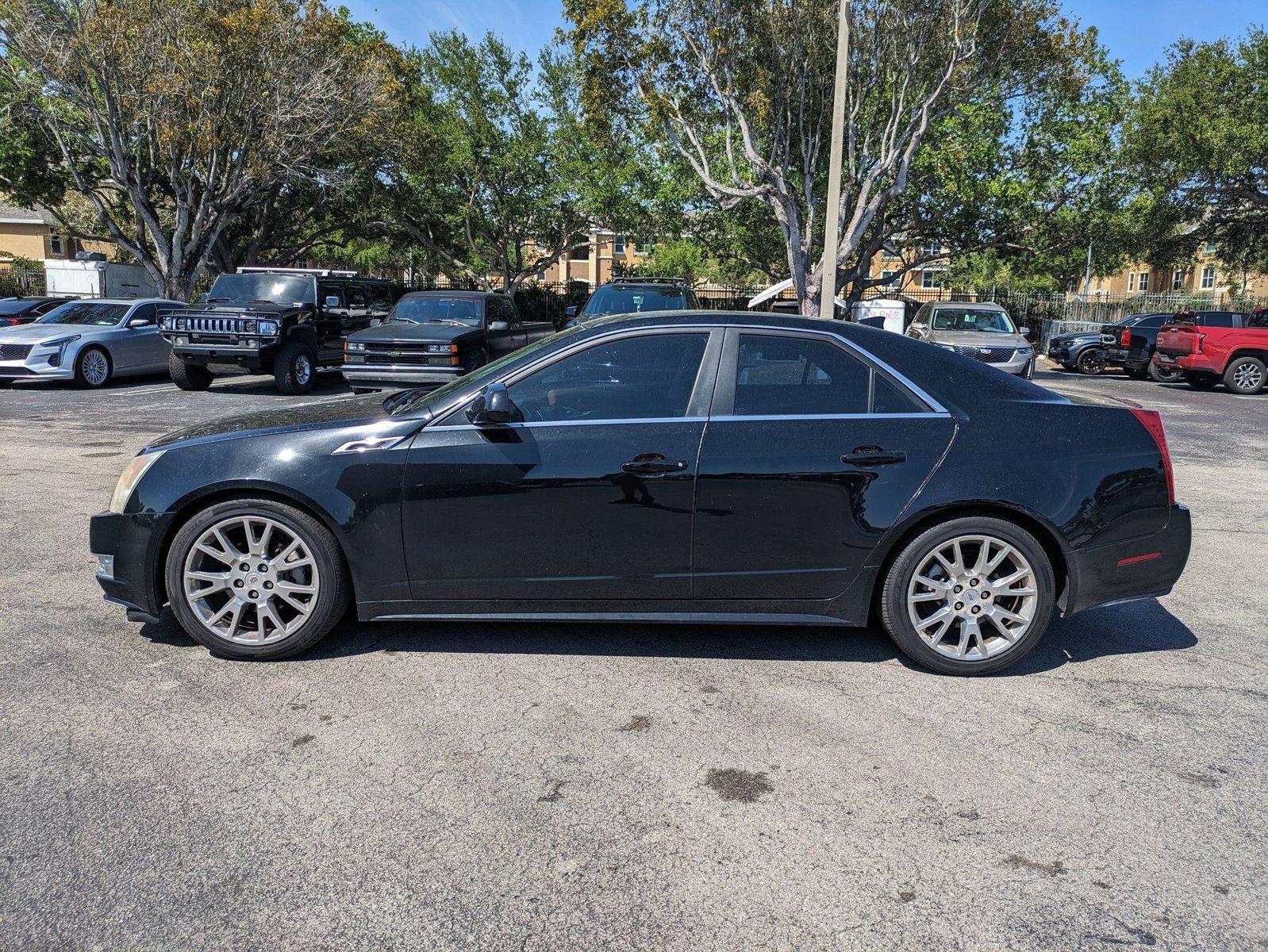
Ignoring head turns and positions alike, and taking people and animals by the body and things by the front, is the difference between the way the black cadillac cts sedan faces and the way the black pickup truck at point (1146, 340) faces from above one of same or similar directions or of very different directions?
very different directions

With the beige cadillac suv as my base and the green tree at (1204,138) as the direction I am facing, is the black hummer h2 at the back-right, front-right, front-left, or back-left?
back-left

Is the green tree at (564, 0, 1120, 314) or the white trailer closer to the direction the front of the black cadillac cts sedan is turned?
the white trailer

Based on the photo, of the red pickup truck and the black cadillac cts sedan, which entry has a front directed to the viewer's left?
the black cadillac cts sedan

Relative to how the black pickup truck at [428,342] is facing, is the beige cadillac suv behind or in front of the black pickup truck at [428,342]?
behind

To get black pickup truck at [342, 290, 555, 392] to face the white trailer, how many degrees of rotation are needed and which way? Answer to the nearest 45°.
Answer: approximately 90° to its right

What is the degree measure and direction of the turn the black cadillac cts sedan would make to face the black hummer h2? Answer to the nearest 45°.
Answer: approximately 45° to its right

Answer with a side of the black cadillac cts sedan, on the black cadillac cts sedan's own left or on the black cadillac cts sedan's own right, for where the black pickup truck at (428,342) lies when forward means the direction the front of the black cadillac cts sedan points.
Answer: on the black cadillac cts sedan's own right

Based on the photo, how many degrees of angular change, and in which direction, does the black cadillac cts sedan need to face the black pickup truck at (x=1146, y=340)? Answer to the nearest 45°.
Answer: approximately 135° to its right

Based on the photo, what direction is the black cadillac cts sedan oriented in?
to the viewer's left
